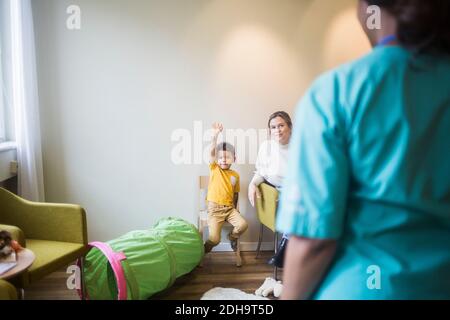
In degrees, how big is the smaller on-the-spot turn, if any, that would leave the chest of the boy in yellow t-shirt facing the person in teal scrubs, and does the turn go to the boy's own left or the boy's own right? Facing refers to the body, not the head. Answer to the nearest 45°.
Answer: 0° — they already face them

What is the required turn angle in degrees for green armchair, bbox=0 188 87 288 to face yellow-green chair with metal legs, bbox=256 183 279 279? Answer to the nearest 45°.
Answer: approximately 45° to its left

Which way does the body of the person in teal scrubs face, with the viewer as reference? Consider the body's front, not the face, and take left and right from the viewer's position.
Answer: facing away from the viewer and to the left of the viewer

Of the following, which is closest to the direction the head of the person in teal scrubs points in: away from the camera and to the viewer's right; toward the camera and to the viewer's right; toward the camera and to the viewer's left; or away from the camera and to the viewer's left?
away from the camera and to the viewer's left

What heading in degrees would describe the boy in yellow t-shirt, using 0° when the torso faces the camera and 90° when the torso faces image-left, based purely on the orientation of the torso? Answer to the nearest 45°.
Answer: approximately 0°

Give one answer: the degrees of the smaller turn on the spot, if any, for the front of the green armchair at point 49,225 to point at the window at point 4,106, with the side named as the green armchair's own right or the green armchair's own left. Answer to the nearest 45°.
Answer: approximately 135° to the green armchair's own left

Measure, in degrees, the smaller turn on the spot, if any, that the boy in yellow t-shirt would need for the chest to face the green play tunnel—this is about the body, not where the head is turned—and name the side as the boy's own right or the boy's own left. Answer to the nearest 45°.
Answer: approximately 45° to the boy's own right

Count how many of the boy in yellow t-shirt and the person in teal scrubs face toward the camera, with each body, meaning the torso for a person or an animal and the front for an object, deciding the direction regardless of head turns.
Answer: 1
